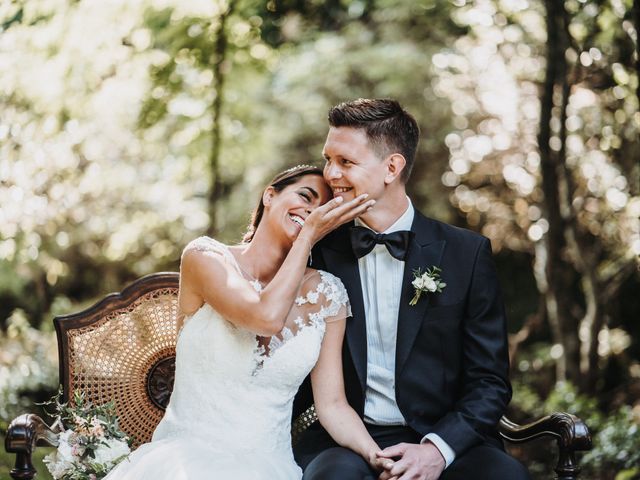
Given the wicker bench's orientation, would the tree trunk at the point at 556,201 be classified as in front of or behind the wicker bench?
behind

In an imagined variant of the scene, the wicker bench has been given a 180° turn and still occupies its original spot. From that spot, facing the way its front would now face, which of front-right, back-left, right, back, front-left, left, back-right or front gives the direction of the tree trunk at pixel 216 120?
front

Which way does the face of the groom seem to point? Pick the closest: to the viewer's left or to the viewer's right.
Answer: to the viewer's left

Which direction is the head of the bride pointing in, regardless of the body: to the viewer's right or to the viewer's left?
to the viewer's right

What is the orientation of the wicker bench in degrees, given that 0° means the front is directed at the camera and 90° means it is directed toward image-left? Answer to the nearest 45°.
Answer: approximately 0°
